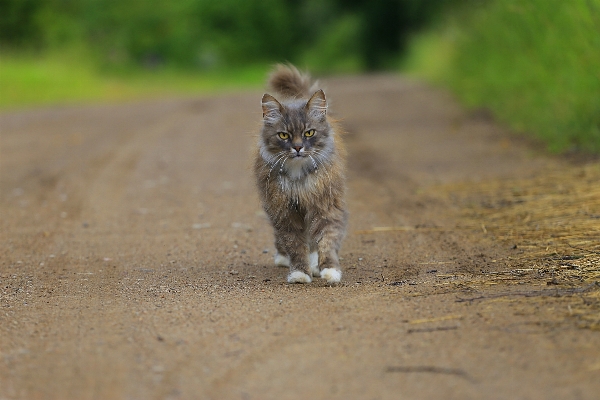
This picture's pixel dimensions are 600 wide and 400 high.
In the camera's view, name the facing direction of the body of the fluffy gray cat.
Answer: toward the camera
